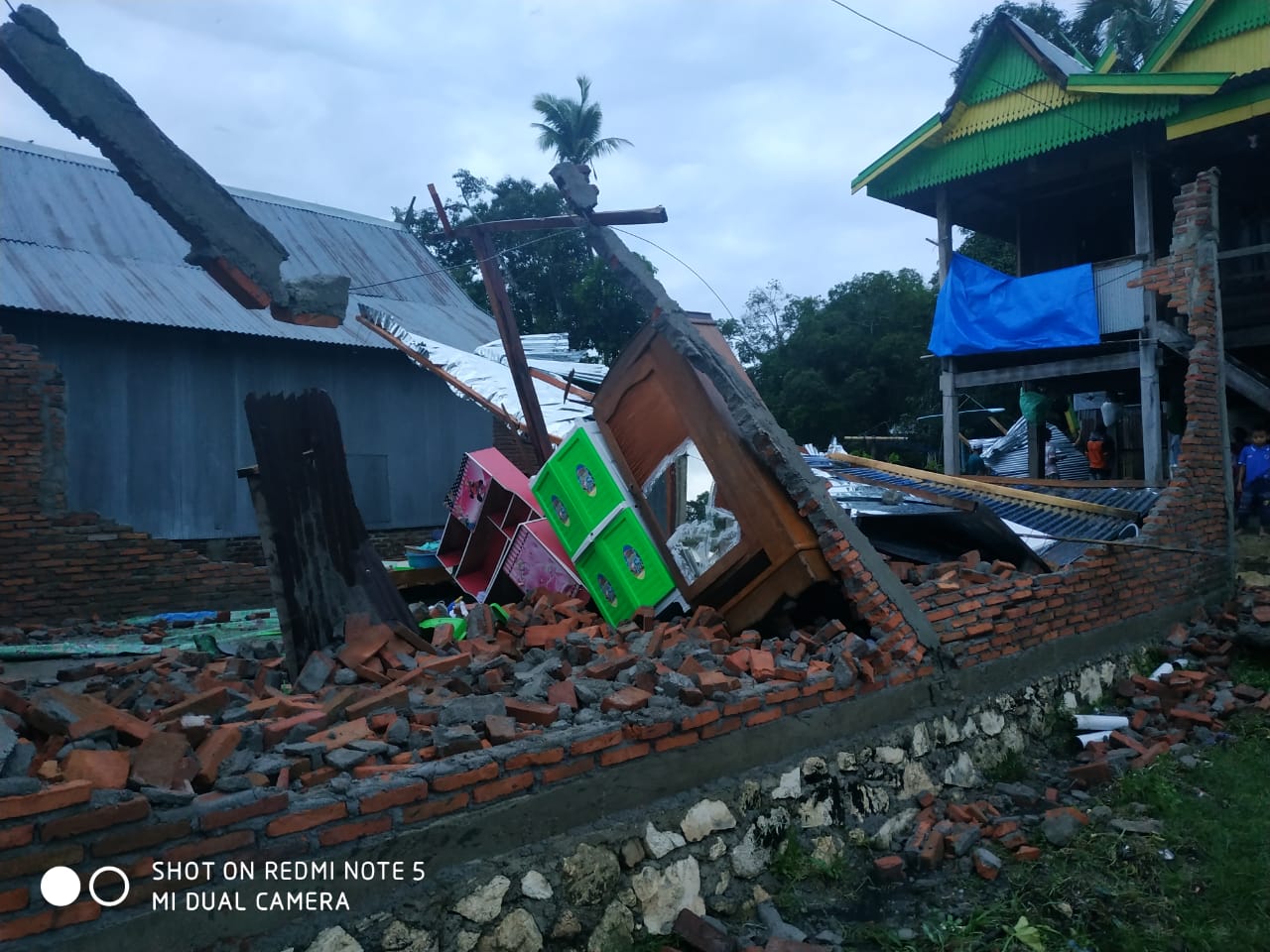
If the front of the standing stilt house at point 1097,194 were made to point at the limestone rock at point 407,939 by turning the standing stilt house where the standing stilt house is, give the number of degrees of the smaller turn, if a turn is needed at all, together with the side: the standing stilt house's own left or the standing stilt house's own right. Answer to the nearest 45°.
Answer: approximately 45° to the standing stilt house's own left

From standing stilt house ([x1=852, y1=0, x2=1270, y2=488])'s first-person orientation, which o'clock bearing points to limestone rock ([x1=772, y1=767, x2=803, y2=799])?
The limestone rock is roughly at 11 o'clock from the standing stilt house.

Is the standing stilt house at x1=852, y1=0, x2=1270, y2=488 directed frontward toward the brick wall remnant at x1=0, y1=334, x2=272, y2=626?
yes

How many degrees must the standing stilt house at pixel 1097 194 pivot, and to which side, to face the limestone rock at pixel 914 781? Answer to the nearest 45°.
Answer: approximately 45° to its left

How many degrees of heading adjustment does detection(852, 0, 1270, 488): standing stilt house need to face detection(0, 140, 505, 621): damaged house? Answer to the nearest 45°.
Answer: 0° — it already faces it

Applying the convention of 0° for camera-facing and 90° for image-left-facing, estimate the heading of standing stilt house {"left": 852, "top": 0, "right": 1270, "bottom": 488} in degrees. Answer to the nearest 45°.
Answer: approximately 45°

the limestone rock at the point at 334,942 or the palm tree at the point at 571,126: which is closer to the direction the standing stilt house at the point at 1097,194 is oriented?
the limestone rock

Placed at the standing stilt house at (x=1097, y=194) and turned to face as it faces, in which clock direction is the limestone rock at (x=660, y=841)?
The limestone rock is roughly at 11 o'clock from the standing stilt house.
